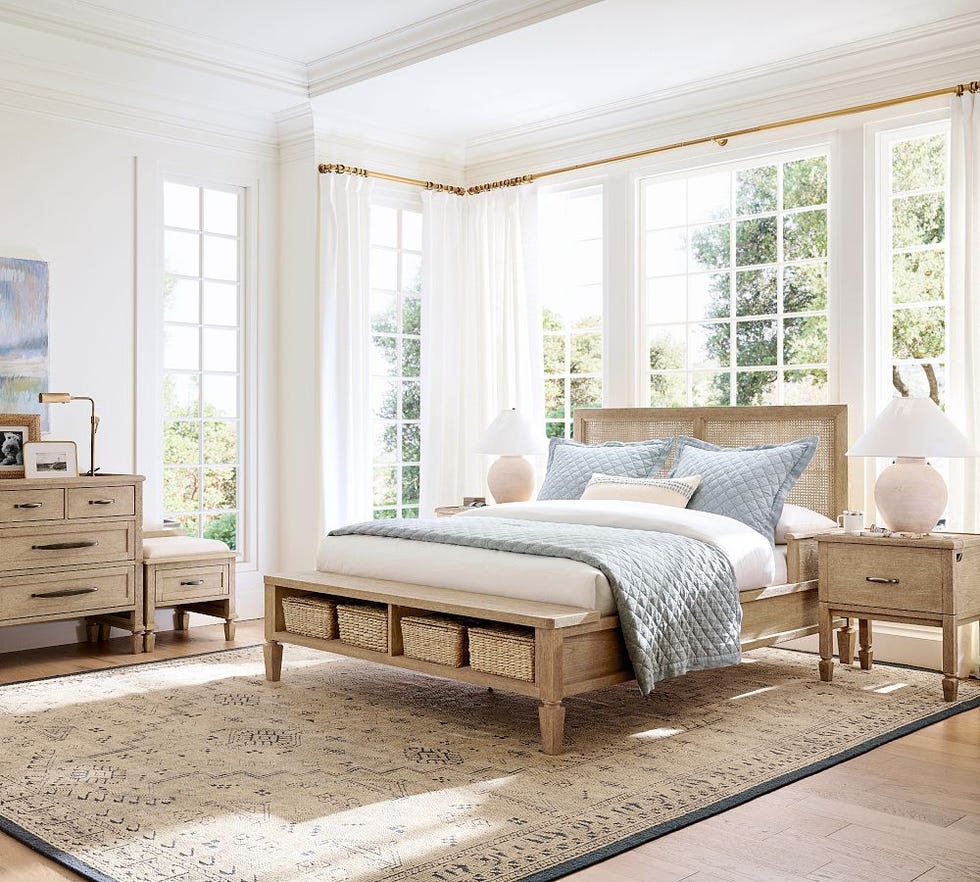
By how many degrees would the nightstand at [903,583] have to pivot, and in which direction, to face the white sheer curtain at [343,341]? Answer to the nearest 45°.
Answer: approximately 45° to its right

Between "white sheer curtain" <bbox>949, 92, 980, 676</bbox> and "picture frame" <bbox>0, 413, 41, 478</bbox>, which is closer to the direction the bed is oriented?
the picture frame

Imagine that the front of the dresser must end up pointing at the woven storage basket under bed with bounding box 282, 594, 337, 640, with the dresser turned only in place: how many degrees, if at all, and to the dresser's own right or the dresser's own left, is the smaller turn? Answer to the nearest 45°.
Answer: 0° — it already faces it

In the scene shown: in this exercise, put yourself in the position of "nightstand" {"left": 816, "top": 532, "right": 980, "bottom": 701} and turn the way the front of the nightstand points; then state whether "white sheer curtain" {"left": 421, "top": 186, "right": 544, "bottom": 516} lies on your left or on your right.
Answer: on your right

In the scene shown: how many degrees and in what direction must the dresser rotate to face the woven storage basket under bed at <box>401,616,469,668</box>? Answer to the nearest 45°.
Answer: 0° — it already faces it

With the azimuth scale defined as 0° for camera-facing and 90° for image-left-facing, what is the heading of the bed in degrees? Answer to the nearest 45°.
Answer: approximately 45°

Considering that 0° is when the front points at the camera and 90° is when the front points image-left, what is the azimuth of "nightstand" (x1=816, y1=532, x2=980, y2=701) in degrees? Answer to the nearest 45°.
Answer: approximately 45°

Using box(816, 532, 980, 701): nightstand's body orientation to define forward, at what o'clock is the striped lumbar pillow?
The striped lumbar pillow is roughly at 2 o'clock from the nightstand.

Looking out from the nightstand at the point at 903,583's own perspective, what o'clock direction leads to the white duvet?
The white duvet is roughly at 1 o'clock from the nightstand.

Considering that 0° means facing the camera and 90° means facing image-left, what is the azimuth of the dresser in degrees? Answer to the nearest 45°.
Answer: approximately 315°
